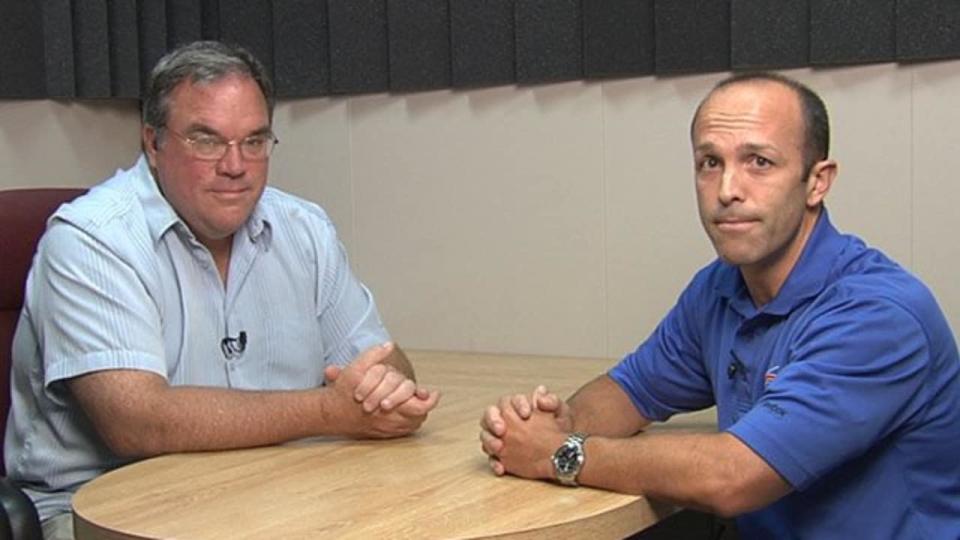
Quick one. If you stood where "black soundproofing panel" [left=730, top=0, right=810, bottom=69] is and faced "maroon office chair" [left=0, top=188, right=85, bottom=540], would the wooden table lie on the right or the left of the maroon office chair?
left

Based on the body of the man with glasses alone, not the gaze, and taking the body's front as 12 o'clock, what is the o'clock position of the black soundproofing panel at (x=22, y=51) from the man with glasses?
The black soundproofing panel is roughly at 7 o'clock from the man with glasses.

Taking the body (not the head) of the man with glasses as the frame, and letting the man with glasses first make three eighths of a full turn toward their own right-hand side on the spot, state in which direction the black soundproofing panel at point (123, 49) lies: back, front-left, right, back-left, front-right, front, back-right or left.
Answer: right

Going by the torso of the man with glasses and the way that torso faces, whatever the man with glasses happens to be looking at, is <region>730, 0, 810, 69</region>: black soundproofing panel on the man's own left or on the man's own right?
on the man's own left

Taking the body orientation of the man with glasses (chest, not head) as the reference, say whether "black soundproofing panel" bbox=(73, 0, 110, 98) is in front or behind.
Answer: behind

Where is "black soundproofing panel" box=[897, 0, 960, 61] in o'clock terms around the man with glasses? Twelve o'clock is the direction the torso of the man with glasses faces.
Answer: The black soundproofing panel is roughly at 10 o'clock from the man with glasses.

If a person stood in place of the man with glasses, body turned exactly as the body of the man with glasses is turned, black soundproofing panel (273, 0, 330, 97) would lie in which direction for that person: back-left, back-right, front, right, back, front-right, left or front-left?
back-left

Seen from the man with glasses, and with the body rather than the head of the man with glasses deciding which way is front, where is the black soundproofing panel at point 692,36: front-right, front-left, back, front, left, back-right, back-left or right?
left

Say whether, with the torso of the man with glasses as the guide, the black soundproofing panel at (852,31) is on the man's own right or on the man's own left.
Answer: on the man's own left

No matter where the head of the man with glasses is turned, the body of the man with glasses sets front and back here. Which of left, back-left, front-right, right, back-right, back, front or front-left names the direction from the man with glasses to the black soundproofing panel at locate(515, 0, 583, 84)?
left

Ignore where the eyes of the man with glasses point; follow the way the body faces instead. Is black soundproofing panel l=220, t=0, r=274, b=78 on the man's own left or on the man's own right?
on the man's own left

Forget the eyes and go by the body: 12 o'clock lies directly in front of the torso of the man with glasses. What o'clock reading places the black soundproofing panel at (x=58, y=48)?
The black soundproofing panel is roughly at 7 o'clock from the man with glasses.

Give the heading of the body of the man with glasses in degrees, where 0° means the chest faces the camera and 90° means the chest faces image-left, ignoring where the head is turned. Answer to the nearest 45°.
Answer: approximately 315°
